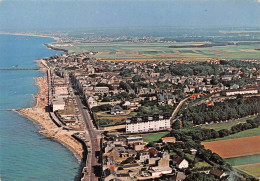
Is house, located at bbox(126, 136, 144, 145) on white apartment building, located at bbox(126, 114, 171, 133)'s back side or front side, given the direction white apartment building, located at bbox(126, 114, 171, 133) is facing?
on the front side

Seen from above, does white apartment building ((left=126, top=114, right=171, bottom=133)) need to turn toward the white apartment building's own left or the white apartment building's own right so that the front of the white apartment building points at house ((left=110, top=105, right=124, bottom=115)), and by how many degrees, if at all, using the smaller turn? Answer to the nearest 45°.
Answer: approximately 135° to the white apartment building's own right

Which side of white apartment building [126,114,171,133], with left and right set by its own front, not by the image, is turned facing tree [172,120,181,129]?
left

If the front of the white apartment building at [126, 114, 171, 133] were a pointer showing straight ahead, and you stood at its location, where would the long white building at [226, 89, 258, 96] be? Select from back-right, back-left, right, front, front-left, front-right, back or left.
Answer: back-left

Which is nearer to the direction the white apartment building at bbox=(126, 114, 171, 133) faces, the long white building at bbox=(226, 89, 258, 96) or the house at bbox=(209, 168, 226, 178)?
the house

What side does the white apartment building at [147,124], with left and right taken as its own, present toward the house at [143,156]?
front

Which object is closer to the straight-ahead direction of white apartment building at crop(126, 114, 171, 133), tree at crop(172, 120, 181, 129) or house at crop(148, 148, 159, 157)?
the house

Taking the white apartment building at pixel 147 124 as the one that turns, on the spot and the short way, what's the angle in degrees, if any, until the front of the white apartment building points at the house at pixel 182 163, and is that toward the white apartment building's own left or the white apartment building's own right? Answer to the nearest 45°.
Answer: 0° — it already faces it

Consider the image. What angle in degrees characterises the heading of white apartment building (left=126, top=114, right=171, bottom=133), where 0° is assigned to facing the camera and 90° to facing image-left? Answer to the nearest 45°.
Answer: approximately 0°

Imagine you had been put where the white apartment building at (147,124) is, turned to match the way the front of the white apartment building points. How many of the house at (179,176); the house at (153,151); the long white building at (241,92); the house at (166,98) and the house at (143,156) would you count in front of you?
3

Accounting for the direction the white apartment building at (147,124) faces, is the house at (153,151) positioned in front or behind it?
in front
